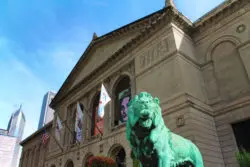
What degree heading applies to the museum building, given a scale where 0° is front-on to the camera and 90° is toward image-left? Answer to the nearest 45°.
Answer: approximately 45°

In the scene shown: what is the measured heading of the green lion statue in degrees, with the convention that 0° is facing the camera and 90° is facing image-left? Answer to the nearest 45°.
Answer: approximately 45°

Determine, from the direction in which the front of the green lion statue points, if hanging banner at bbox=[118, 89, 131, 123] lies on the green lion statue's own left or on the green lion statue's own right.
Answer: on the green lion statue's own right

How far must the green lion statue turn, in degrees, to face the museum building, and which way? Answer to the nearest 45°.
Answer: approximately 135° to its right

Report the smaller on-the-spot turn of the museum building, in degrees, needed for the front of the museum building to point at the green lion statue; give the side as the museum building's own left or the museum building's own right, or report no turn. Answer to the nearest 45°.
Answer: approximately 45° to the museum building's own left
